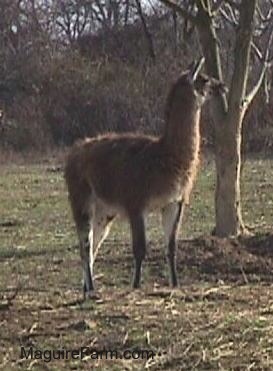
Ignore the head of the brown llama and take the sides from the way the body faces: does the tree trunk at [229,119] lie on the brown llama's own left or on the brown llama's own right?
on the brown llama's own left

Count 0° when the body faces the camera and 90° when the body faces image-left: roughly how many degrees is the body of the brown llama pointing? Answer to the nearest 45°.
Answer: approximately 270°
